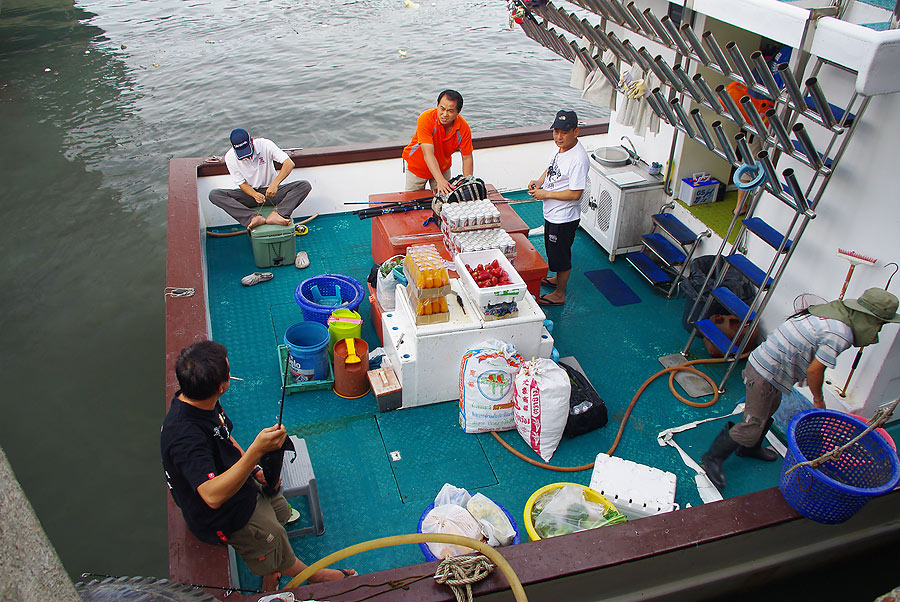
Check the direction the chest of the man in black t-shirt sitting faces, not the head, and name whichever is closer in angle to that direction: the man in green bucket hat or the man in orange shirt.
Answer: the man in green bucket hat

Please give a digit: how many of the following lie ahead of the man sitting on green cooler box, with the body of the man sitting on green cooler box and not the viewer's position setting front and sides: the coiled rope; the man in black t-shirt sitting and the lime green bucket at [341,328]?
3

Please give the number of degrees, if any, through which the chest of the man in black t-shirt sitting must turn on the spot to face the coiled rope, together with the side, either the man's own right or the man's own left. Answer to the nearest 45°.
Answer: approximately 45° to the man's own right

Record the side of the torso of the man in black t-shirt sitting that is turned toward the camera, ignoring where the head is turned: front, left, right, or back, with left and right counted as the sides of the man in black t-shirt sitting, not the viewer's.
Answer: right

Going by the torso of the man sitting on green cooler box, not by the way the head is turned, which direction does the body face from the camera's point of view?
toward the camera

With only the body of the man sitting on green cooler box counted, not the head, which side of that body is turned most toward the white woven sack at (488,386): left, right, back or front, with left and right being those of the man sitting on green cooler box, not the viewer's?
front

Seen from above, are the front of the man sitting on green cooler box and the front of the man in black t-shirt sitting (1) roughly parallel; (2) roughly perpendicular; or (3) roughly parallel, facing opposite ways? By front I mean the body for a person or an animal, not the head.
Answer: roughly perpendicular

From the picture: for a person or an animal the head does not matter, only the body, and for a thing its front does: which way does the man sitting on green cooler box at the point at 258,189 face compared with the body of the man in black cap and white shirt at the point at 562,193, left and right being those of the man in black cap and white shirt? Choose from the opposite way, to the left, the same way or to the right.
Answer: to the left

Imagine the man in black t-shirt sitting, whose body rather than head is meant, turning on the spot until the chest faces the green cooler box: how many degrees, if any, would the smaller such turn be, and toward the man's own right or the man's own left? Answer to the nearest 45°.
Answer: approximately 90° to the man's own left

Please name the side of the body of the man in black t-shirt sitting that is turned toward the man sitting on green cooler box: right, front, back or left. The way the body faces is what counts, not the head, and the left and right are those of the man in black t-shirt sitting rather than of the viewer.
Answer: left

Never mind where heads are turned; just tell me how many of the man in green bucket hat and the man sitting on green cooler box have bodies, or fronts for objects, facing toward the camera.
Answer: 1

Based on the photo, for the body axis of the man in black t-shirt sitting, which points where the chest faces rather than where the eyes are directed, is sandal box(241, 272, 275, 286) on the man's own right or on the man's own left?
on the man's own left

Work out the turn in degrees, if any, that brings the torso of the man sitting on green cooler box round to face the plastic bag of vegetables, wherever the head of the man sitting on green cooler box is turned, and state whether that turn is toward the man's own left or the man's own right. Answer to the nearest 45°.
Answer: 0° — they already face it
